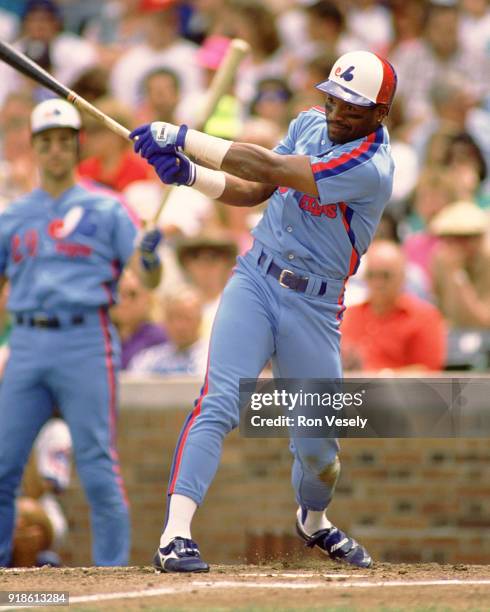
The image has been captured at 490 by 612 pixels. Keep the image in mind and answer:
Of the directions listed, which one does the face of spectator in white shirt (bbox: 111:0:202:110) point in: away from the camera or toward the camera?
toward the camera

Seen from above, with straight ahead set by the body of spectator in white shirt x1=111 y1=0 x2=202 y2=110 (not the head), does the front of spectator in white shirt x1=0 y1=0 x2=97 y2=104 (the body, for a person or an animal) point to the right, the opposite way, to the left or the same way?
the same way

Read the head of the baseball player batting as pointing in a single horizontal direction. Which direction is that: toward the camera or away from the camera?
toward the camera

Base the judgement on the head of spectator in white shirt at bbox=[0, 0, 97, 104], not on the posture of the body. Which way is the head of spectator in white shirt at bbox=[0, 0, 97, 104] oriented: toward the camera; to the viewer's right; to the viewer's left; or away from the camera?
toward the camera

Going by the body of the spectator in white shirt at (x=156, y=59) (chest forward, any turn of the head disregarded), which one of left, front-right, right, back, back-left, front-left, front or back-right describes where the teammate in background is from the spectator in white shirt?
front

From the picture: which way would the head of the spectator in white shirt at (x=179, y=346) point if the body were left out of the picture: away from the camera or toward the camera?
toward the camera

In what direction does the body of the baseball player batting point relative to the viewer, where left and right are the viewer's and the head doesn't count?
facing the viewer and to the left of the viewer

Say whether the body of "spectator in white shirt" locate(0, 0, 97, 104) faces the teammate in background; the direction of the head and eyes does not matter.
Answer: yes

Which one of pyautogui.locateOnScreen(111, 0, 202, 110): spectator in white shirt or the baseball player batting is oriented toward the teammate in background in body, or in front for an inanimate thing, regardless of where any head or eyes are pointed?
the spectator in white shirt

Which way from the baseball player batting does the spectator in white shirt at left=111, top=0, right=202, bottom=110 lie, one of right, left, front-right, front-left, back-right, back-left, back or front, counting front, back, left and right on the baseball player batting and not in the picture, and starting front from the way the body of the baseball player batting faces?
back-right

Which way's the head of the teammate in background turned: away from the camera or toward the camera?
toward the camera

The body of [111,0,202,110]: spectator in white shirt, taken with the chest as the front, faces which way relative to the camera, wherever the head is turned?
toward the camera

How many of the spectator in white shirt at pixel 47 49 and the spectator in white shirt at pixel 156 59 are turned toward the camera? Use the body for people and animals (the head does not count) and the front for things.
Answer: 2

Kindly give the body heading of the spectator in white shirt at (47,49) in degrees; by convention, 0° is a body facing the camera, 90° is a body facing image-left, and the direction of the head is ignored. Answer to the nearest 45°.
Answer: approximately 0°

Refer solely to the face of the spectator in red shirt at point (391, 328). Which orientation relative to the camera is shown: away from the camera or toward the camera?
toward the camera

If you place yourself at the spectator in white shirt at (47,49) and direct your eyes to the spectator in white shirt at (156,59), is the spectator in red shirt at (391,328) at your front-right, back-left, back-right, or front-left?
front-right
